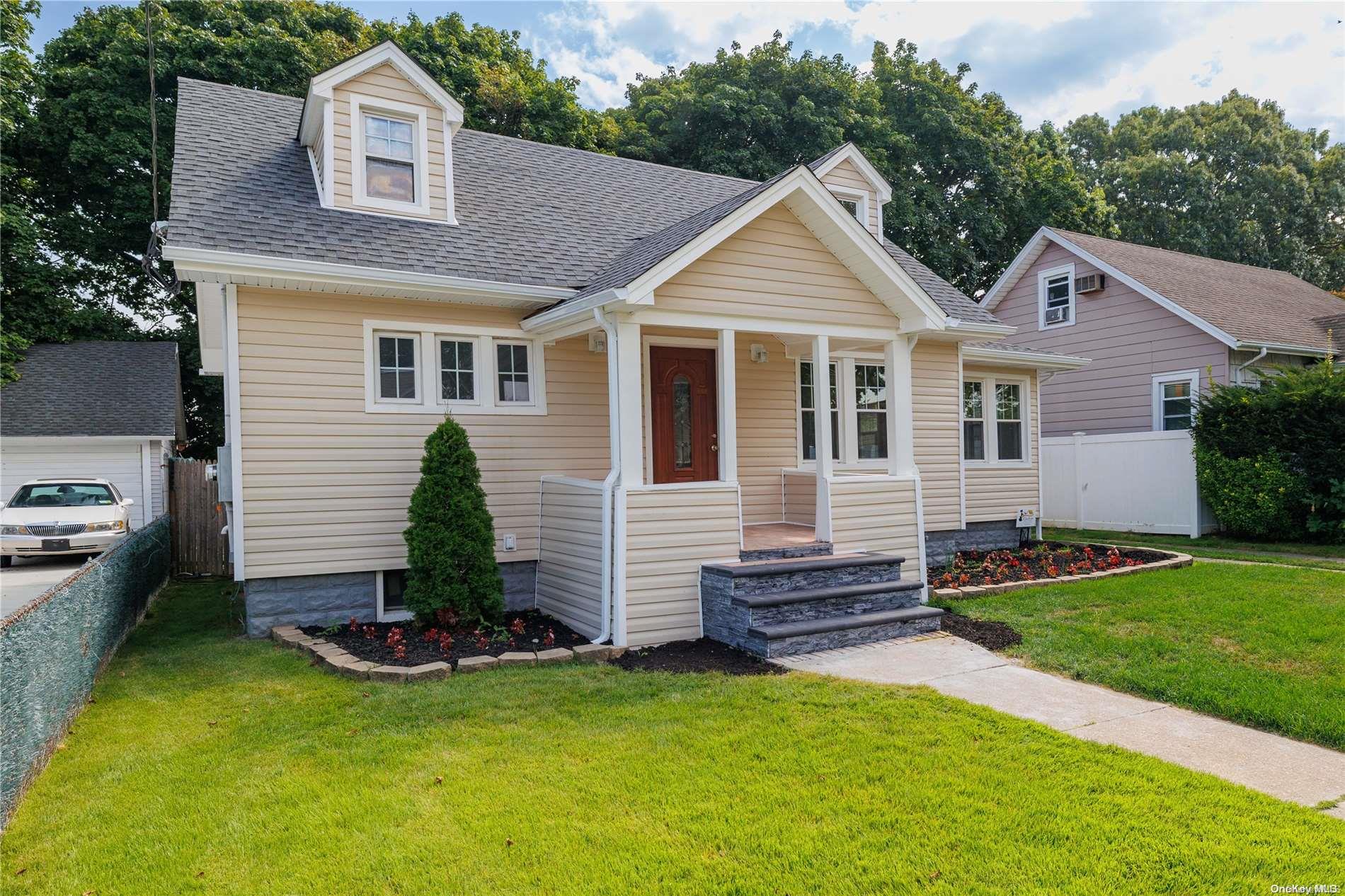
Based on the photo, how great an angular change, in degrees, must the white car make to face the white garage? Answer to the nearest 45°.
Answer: approximately 180°

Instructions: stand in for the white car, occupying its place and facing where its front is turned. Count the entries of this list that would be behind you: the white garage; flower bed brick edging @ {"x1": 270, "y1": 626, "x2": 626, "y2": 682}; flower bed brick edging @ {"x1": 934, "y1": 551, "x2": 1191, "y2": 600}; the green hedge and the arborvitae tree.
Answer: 1

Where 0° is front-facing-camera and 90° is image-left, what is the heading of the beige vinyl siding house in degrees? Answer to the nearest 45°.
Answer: approximately 315°

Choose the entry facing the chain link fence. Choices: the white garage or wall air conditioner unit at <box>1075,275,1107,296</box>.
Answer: the white garage

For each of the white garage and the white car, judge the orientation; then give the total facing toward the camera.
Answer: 2

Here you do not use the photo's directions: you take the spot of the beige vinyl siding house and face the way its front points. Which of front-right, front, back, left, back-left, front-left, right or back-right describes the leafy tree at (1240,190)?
left

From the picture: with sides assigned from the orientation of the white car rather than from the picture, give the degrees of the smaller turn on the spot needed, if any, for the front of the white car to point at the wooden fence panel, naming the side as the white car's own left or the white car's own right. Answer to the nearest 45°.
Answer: approximately 45° to the white car's own left

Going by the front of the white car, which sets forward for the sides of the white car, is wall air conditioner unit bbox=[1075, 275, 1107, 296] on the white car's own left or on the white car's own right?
on the white car's own left

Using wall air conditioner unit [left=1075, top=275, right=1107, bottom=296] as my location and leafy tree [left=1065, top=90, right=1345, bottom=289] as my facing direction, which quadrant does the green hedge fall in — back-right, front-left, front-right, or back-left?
back-right

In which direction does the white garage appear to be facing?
toward the camera

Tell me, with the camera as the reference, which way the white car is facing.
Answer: facing the viewer

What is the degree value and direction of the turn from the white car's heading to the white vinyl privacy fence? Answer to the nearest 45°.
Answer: approximately 45° to its left
